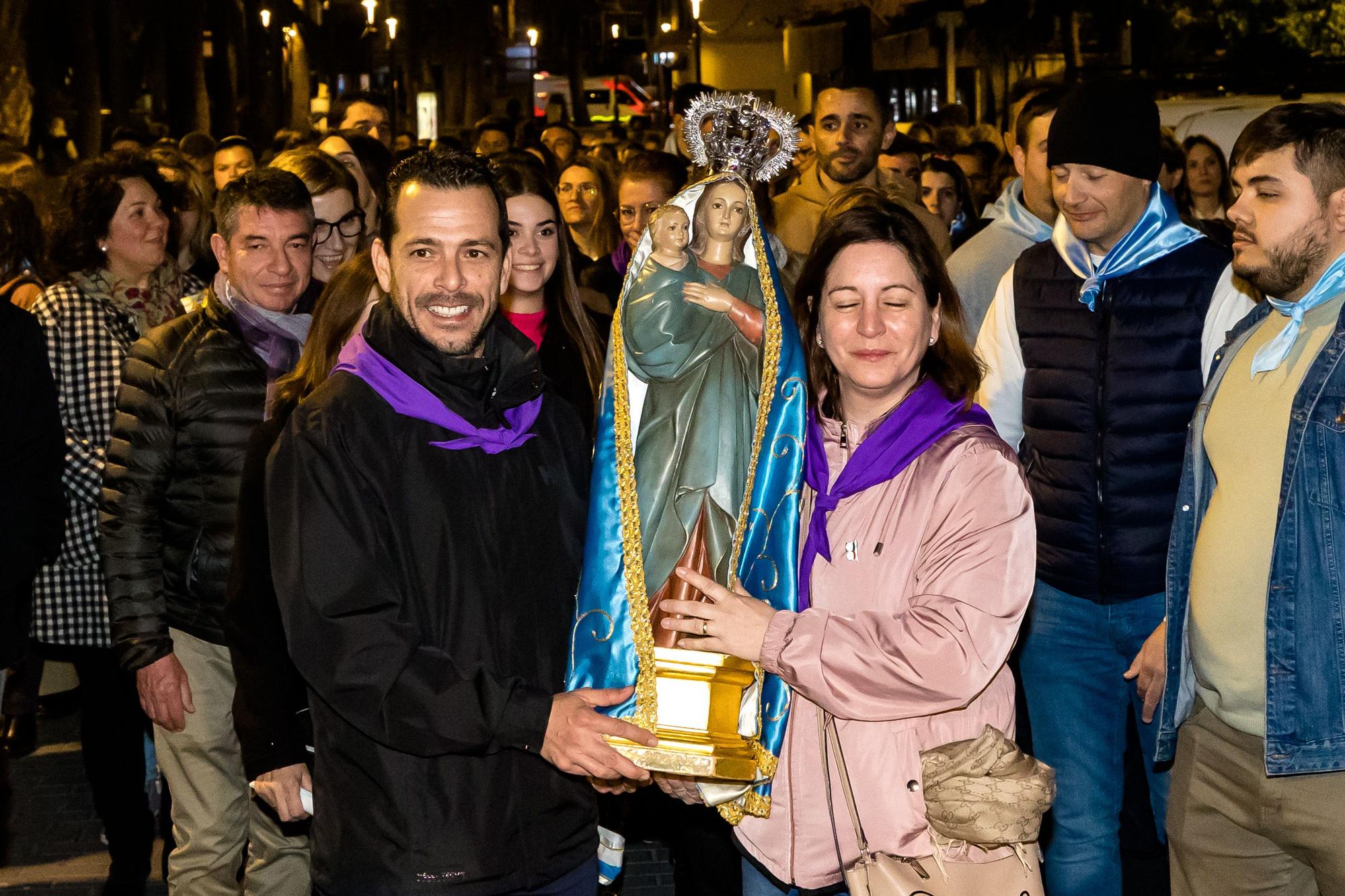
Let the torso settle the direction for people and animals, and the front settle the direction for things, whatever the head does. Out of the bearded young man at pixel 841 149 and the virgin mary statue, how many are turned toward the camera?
2

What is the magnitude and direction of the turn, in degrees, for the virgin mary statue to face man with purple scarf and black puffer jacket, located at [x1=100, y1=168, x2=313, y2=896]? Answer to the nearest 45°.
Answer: approximately 135° to its right

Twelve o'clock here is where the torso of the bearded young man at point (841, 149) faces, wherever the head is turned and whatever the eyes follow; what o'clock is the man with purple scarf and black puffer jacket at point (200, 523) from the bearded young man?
The man with purple scarf and black puffer jacket is roughly at 1 o'clock from the bearded young man.

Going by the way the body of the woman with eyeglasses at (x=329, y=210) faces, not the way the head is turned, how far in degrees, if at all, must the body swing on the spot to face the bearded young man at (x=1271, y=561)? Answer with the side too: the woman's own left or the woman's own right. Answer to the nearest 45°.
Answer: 0° — they already face them

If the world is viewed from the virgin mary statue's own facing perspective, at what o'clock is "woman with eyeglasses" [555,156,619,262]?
The woman with eyeglasses is roughly at 6 o'clock from the virgin mary statue.

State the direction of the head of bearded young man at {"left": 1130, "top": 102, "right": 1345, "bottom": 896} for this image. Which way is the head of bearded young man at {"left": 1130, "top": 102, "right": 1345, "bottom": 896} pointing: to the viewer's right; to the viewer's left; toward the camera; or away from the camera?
to the viewer's left

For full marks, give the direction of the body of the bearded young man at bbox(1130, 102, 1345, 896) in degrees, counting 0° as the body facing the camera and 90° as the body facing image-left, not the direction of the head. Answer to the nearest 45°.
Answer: approximately 45°
